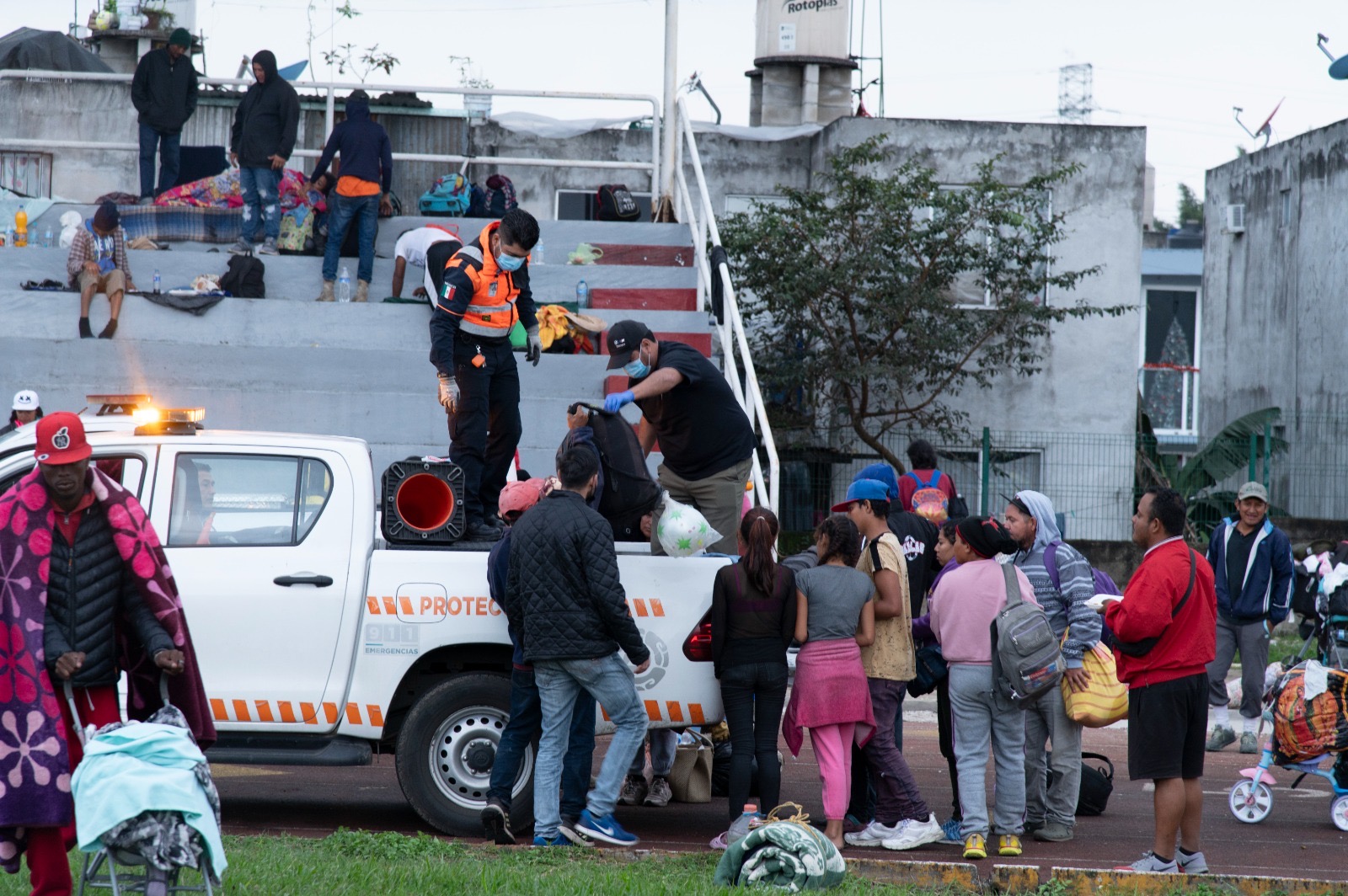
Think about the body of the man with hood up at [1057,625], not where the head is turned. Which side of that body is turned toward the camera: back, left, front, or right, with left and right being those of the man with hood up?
left

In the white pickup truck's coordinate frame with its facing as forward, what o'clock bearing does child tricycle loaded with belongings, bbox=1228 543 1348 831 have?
The child tricycle loaded with belongings is roughly at 6 o'clock from the white pickup truck.

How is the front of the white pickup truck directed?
to the viewer's left

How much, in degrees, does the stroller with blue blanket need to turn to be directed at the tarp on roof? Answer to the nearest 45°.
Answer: approximately 180°

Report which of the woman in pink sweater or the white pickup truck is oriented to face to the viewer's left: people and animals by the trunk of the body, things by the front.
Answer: the white pickup truck

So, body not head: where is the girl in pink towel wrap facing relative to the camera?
away from the camera

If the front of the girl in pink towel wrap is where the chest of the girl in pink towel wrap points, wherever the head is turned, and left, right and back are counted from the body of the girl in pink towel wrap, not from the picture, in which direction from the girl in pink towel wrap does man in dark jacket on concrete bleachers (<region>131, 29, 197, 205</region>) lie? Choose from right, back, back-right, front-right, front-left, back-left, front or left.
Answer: front-left

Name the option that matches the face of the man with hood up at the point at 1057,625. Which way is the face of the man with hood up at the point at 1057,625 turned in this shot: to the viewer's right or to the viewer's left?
to the viewer's left

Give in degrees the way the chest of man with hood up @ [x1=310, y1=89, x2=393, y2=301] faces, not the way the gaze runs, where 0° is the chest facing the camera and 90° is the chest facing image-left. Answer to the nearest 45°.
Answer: approximately 180°

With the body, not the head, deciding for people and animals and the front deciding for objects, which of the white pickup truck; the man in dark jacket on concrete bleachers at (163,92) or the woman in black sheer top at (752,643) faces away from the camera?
the woman in black sheer top

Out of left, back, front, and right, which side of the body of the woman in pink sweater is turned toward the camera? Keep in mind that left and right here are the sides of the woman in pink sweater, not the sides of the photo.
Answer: back

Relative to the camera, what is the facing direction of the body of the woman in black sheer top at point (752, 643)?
away from the camera

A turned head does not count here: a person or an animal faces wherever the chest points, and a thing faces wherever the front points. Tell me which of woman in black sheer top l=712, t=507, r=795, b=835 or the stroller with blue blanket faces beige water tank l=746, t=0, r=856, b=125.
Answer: the woman in black sheer top

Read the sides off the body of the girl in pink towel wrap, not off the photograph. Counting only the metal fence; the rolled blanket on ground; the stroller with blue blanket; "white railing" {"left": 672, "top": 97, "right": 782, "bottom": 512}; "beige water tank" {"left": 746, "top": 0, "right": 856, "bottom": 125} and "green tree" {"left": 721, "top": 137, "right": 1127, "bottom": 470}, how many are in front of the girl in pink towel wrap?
4
